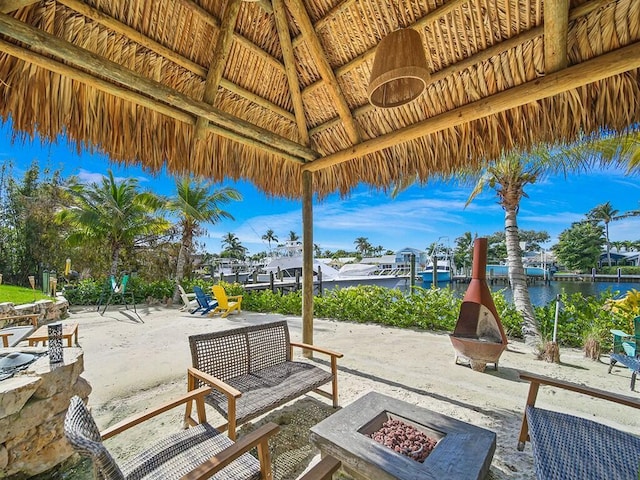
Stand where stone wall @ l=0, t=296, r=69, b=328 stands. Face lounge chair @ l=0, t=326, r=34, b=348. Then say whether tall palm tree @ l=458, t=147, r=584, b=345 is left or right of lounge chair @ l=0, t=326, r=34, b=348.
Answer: left

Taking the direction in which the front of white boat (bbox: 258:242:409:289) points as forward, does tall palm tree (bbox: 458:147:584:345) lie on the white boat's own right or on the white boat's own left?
on the white boat's own right

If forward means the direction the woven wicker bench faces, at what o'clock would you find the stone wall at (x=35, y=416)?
The stone wall is roughly at 4 o'clock from the woven wicker bench.

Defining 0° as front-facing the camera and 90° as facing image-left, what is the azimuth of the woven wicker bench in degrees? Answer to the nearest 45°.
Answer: approximately 315°

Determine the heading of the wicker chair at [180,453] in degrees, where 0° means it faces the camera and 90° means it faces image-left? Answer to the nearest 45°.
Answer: approximately 225°

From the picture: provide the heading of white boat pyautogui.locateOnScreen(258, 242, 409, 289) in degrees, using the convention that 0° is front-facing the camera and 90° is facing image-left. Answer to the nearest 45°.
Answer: approximately 270°

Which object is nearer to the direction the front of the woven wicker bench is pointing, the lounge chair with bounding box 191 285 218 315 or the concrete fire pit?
the concrete fire pit

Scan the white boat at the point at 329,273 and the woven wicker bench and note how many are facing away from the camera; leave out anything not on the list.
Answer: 0

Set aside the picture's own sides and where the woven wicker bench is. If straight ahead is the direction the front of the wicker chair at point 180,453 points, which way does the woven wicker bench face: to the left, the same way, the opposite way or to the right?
to the right

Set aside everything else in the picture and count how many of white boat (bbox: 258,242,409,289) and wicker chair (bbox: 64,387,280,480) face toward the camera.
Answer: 0

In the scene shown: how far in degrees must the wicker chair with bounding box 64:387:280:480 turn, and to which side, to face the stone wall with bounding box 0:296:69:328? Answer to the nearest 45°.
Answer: approximately 90° to its left

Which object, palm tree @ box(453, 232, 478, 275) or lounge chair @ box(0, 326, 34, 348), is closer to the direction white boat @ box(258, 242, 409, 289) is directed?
the palm tree
